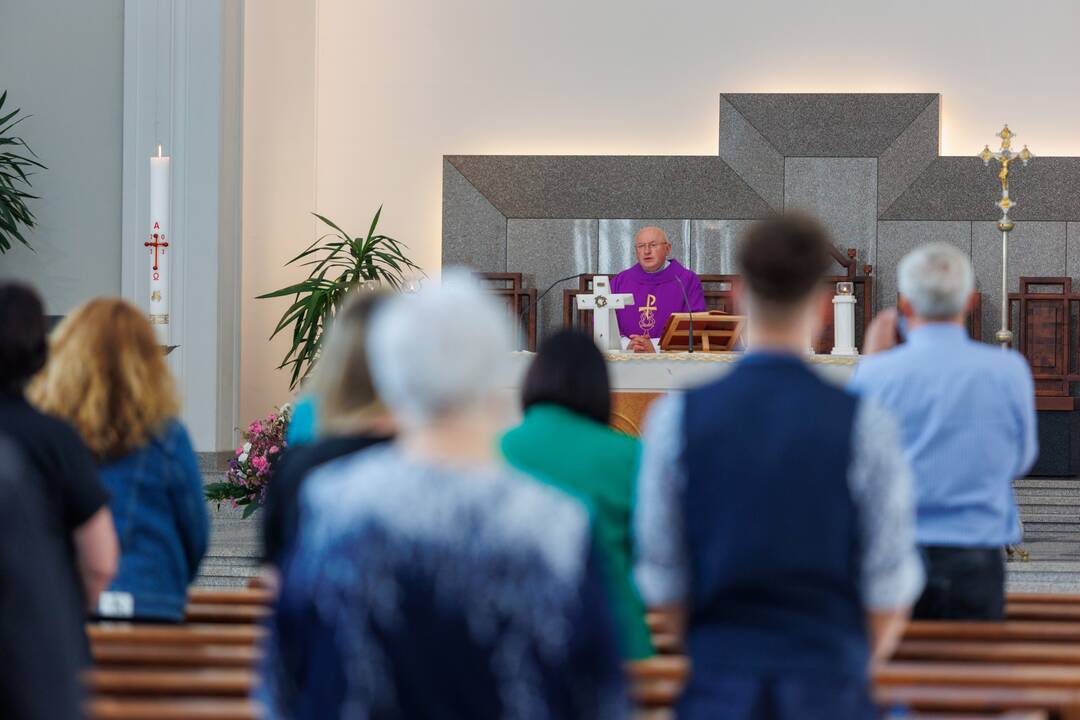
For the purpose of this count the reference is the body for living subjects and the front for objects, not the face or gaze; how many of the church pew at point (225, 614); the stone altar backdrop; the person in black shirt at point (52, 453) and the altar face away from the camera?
2

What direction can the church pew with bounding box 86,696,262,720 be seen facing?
away from the camera

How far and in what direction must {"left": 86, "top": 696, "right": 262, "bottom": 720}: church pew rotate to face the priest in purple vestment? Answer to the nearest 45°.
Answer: approximately 45° to its right

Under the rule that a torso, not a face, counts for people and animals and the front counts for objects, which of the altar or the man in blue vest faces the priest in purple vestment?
the man in blue vest

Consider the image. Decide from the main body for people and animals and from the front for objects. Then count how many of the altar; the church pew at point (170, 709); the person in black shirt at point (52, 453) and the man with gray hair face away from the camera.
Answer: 3

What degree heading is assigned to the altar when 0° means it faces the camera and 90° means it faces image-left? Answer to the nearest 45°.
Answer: approximately 0°

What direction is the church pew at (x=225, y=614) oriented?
away from the camera

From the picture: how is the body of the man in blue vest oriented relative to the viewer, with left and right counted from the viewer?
facing away from the viewer

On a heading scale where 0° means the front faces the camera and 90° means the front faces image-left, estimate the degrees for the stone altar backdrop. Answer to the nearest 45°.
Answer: approximately 0°

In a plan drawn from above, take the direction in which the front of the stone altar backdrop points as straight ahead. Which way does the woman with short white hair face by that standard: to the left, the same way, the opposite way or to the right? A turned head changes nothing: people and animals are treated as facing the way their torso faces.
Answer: the opposite way

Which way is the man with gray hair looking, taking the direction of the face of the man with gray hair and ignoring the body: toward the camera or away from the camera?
away from the camera

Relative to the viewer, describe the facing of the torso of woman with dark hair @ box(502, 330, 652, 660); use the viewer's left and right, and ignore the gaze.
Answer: facing away from the viewer
